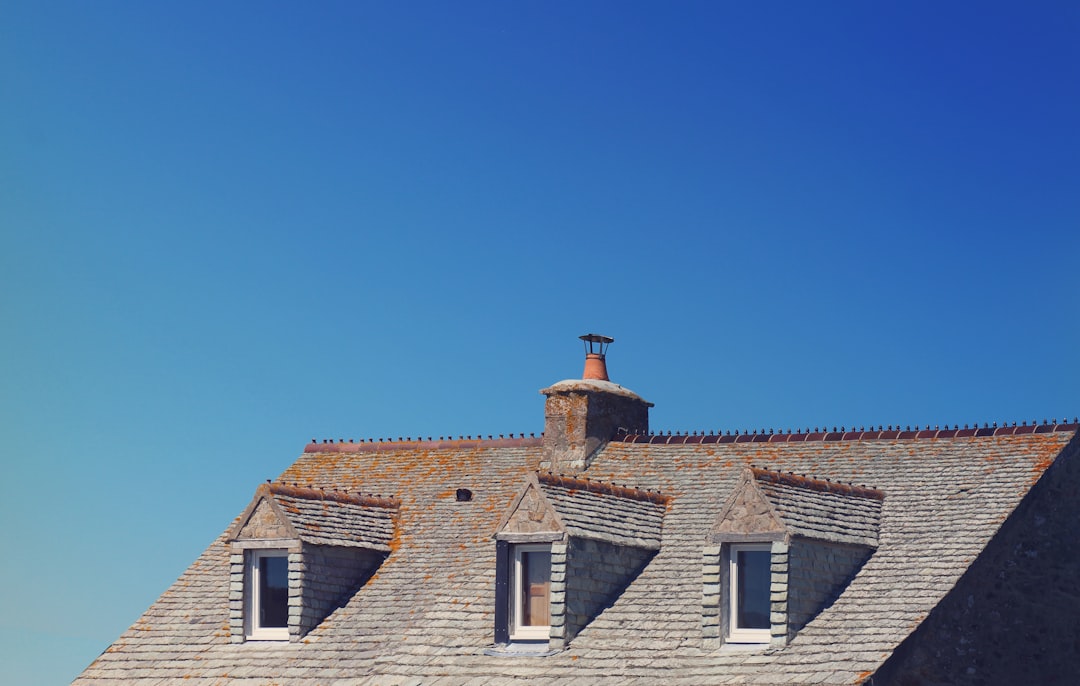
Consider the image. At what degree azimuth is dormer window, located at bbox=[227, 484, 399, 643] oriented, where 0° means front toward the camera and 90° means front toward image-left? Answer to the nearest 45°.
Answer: approximately 45°

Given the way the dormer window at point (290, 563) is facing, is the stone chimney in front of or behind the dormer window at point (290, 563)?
behind

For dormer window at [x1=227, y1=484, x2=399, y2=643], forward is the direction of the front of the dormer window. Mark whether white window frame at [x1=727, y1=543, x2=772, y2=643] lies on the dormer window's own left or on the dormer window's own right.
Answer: on the dormer window's own left

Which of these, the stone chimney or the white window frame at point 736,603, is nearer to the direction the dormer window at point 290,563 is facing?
the white window frame
